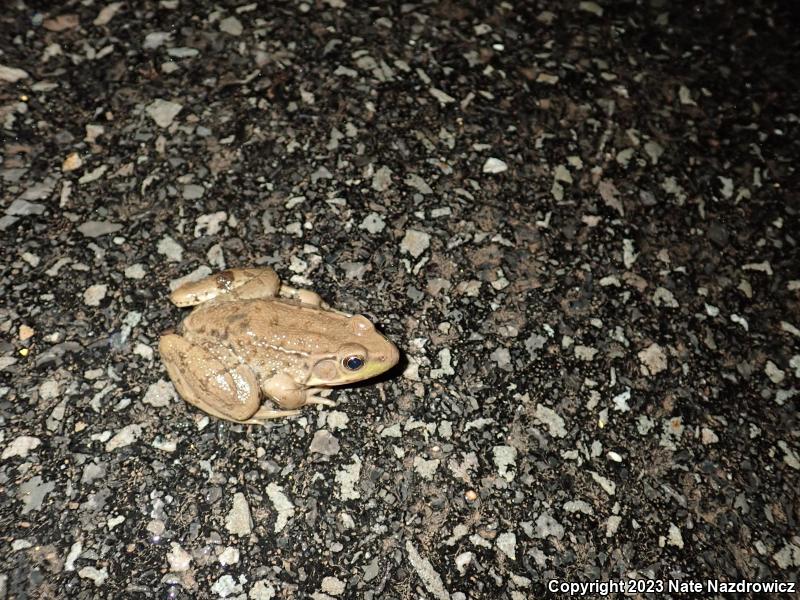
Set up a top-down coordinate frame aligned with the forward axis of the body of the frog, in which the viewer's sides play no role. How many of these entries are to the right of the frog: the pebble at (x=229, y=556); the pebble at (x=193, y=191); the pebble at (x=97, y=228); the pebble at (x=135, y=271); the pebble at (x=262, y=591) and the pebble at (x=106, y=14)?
2

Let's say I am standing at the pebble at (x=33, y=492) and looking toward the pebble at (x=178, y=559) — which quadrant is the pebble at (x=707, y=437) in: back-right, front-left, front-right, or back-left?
front-left

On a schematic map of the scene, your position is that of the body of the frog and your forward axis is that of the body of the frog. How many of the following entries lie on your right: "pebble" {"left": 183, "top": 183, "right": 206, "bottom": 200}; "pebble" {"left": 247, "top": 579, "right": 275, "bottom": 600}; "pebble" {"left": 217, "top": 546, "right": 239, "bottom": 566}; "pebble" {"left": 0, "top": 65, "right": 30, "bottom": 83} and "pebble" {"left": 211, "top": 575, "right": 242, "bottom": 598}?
3

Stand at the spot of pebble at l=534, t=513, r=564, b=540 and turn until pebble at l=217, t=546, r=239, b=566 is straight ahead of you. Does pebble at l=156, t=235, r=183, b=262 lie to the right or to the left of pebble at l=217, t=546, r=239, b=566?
right

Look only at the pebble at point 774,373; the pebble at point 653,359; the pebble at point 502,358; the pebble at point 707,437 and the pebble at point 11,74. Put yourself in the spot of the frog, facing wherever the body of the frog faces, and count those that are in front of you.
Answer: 4

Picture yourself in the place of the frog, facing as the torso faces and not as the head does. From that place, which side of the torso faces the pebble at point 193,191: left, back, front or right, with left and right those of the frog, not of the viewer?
left

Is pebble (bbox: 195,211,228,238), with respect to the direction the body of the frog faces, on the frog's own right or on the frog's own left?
on the frog's own left

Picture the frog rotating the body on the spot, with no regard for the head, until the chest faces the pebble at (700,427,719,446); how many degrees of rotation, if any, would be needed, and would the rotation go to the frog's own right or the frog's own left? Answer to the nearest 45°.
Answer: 0° — it already faces it

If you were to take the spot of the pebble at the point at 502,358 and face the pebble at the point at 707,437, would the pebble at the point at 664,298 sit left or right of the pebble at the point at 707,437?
left

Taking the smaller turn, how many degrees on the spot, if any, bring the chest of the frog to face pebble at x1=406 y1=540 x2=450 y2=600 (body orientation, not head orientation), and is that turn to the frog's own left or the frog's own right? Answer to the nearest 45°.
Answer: approximately 45° to the frog's own right

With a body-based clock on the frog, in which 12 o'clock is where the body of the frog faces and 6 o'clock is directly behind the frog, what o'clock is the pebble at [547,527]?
The pebble is roughly at 1 o'clock from the frog.

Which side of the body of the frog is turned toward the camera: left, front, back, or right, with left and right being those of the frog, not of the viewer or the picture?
right

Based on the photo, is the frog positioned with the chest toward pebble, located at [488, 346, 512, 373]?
yes

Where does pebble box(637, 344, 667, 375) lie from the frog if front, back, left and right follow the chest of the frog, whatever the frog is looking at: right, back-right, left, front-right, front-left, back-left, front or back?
front

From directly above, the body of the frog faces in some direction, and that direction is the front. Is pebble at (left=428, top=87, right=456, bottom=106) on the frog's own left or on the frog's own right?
on the frog's own left

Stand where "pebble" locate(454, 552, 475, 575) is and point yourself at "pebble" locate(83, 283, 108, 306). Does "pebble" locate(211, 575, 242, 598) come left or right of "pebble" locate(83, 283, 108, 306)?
left

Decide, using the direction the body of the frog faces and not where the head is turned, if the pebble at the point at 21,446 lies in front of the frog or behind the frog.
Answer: behind

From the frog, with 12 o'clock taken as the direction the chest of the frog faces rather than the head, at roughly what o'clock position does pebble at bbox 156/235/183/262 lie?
The pebble is roughly at 8 o'clock from the frog.

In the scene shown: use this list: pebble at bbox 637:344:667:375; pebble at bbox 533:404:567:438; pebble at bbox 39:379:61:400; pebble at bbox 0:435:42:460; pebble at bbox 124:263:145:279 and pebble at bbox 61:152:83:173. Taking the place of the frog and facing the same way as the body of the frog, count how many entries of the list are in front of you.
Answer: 2

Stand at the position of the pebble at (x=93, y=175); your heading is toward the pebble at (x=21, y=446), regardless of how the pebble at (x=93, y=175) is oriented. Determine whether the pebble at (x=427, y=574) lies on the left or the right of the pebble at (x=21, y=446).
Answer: left
